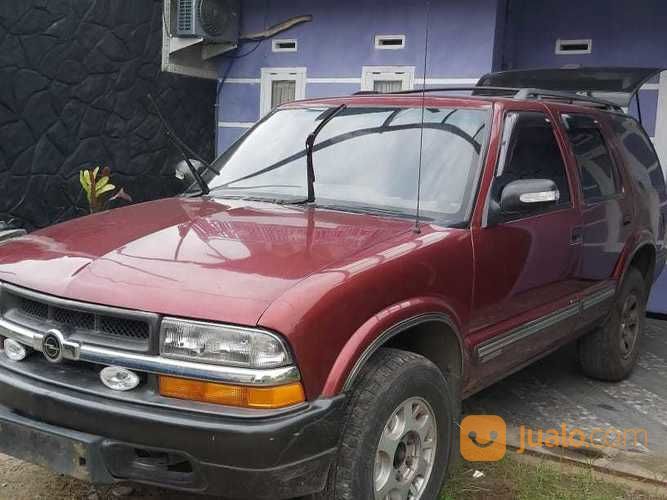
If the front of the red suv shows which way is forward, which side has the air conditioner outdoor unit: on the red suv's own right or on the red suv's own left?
on the red suv's own right

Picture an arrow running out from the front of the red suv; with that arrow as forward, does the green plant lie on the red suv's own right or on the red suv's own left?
on the red suv's own right

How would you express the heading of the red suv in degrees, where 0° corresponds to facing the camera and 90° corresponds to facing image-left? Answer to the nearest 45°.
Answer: approximately 45°
